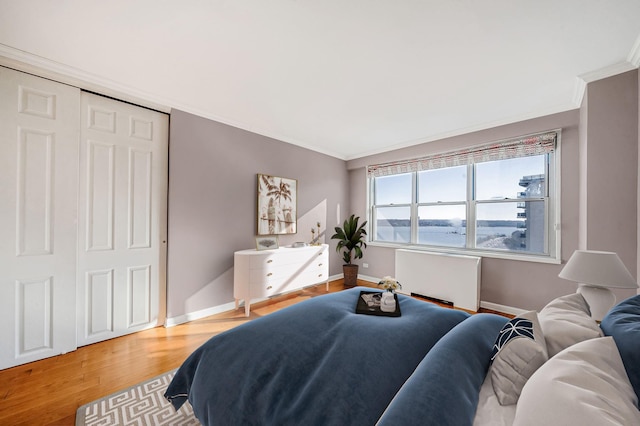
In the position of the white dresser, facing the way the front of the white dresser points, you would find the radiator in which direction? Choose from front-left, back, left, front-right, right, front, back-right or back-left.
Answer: front-left

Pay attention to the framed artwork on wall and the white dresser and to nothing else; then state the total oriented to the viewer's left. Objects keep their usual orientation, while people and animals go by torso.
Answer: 0

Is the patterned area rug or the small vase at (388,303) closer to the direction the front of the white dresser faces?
the small vase

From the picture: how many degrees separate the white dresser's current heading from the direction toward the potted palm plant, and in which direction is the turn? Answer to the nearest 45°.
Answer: approximately 90° to its left

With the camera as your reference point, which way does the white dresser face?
facing the viewer and to the right of the viewer

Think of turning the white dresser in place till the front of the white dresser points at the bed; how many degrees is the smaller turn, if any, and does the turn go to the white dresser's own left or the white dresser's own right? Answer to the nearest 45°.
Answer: approximately 45° to the white dresser's own right

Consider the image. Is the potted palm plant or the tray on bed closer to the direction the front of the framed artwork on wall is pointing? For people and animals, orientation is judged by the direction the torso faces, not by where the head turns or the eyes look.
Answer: the tray on bed

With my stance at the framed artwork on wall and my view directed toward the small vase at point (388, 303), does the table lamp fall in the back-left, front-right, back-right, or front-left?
front-left

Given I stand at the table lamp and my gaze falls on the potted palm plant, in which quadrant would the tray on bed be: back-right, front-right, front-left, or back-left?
front-left

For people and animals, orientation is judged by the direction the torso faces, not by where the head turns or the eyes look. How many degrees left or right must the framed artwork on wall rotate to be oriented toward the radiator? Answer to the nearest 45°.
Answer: approximately 45° to its left

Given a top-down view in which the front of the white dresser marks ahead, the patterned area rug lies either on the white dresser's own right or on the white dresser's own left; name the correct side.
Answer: on the white dresser's own right

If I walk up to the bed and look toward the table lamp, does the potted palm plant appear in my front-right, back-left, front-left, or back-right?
front-left

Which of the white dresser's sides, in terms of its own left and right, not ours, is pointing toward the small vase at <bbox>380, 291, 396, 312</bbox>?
front
